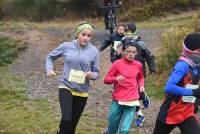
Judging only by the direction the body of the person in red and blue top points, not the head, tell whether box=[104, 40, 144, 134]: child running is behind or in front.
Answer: behind

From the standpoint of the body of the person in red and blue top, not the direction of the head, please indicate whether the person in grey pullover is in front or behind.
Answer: behind

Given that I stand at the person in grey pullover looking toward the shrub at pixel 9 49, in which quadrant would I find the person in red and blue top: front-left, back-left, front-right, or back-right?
back-right

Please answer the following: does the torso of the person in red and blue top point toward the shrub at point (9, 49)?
no

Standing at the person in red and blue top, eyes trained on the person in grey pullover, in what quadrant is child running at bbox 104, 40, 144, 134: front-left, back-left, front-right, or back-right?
front-right
